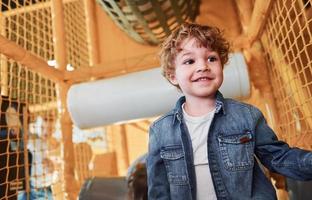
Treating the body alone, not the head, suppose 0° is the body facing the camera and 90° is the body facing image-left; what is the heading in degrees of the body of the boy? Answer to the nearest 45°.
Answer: approximately 0°
